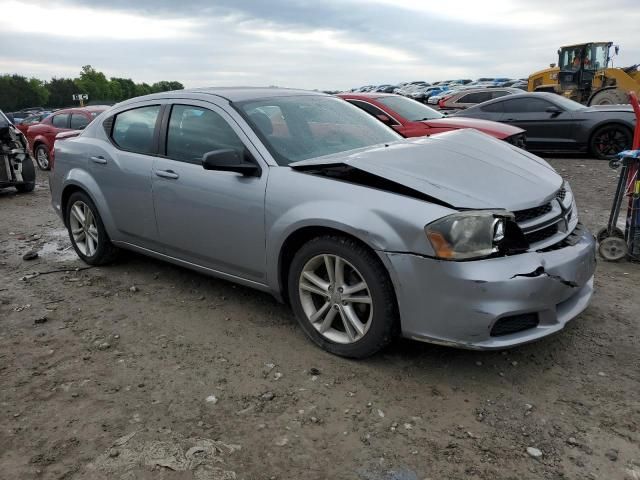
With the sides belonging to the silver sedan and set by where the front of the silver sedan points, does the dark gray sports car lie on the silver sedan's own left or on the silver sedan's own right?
on the silver sedan's own left

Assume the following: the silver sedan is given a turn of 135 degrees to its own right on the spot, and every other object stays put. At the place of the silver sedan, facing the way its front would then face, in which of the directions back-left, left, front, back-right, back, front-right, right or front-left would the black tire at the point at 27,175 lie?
front-right

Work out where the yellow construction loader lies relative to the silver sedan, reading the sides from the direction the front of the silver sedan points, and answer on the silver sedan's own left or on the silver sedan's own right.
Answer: on the silver sedan's own left

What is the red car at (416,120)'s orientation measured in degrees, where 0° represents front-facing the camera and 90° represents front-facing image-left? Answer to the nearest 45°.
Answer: approximately 315°

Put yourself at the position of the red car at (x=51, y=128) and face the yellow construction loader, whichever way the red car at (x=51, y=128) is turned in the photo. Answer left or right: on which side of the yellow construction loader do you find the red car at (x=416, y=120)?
right

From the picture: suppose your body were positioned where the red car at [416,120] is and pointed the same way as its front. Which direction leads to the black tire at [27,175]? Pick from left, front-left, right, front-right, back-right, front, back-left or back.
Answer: back-right

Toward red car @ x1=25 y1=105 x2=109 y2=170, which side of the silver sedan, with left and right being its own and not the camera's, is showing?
back

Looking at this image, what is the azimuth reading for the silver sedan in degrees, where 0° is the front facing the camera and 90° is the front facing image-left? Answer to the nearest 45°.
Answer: approximately 315°
